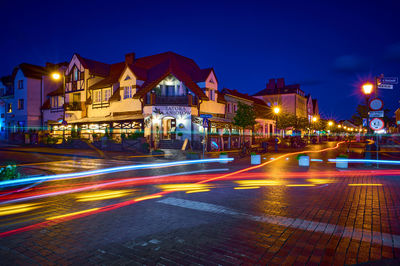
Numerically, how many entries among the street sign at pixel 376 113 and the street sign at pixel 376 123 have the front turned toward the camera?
2

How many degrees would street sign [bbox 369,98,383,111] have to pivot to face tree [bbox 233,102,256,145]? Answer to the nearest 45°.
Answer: approximately 135° to its right

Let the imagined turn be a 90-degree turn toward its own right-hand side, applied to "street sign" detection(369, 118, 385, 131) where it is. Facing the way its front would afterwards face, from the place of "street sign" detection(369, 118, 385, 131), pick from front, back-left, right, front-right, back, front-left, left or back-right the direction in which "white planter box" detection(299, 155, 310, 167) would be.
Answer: front

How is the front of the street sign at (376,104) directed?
toward the camera

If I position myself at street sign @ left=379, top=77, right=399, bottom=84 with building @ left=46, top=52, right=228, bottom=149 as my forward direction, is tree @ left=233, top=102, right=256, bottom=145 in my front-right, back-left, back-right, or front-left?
front-right

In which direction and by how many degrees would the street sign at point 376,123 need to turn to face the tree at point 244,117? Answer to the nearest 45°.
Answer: approximately 135° to its right

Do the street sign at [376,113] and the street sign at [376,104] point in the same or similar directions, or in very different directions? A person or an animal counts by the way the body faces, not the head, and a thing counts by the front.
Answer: same or similar directions

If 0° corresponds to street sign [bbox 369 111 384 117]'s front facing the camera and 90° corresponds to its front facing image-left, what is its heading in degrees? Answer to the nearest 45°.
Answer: approximately 0°

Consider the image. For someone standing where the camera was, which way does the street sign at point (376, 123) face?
facing the viewer

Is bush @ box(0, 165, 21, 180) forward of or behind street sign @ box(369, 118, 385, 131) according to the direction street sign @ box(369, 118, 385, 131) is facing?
forward

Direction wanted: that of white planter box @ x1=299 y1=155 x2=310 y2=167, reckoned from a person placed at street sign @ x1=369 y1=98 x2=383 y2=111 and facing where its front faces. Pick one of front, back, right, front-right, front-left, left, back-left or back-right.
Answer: right

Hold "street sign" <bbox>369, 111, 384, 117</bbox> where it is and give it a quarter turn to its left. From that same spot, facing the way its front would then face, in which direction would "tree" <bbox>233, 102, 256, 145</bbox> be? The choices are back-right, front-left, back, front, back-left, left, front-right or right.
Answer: back-left

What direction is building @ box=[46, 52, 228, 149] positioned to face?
toward the camera
